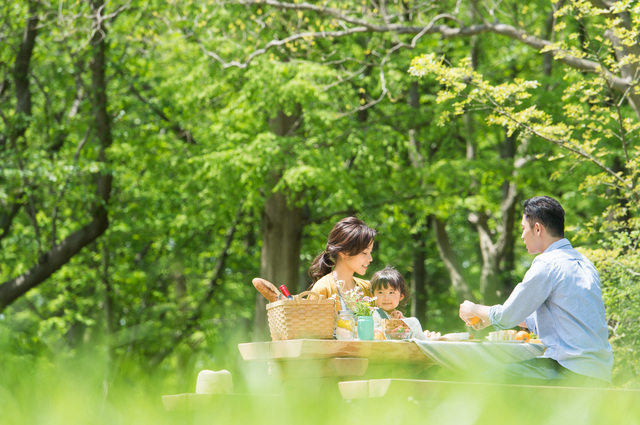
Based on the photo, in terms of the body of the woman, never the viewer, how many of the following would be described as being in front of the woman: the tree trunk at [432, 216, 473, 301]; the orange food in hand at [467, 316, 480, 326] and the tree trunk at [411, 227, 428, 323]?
1

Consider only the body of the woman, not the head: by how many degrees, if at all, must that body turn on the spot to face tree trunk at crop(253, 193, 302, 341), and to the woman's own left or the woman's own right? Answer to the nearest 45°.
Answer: approximately 135° to the woman's own left

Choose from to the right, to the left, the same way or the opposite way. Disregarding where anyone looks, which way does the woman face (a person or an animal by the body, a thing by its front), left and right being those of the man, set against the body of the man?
the opposite way

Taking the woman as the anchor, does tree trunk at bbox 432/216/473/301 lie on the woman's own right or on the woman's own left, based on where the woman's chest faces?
on the woman's own left

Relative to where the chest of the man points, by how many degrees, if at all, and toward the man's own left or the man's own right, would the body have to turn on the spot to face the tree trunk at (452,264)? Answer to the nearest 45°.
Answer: approximately 45° to the man's own right

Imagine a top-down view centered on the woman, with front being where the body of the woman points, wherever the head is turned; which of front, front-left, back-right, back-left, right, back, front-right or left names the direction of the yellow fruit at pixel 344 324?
front-right

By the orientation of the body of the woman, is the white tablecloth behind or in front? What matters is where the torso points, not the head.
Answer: in front

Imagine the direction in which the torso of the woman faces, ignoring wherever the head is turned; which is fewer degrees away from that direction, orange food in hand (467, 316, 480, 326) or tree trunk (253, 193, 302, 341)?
the orange food in hand

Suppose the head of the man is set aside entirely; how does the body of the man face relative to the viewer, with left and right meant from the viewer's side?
facing away from the viewer and to the left of the viewer
